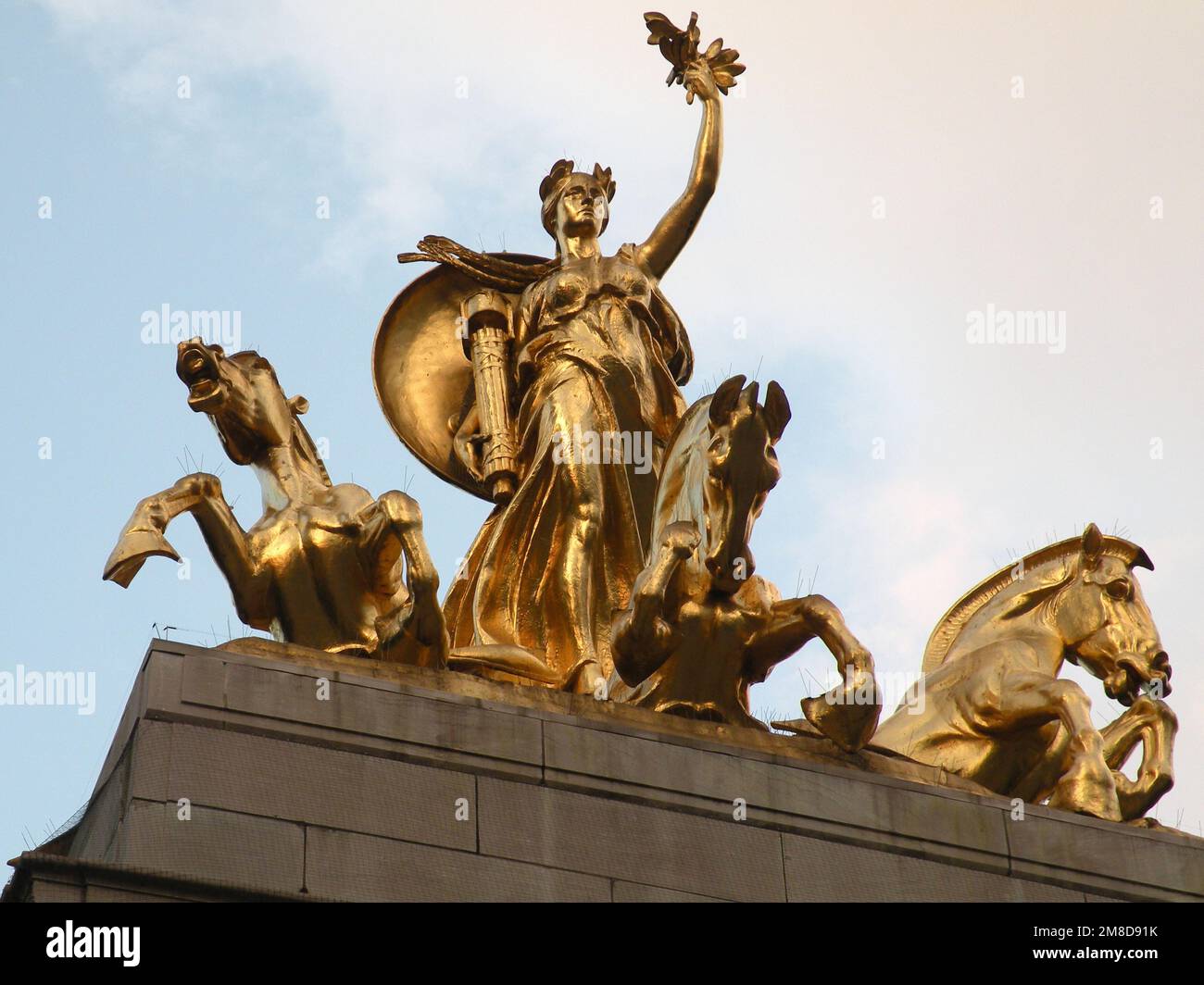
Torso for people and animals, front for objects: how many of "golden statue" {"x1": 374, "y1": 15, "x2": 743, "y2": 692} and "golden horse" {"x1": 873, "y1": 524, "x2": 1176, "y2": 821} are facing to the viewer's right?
1

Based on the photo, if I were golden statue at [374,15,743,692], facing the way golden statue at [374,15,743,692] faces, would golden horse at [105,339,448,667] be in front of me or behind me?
in front

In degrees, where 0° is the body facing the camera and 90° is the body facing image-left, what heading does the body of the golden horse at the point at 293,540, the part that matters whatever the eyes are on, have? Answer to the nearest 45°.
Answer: approximately 45°

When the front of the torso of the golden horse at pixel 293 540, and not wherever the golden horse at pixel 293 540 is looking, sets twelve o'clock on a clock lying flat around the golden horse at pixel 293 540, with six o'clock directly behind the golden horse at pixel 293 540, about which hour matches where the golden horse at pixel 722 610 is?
the golden horse at pixel 722 610 is roughly at 8 o'clock from the golden horse at pixel 293 540.

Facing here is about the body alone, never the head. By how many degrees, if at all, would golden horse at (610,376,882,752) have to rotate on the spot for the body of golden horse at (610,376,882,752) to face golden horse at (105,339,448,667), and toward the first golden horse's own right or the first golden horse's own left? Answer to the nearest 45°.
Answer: approximately 90° to the first golden horse's own right

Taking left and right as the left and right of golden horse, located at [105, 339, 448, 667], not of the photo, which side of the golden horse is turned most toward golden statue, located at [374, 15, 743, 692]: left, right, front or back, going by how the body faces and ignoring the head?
back

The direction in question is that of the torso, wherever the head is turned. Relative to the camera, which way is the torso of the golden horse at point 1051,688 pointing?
to the viewer's right

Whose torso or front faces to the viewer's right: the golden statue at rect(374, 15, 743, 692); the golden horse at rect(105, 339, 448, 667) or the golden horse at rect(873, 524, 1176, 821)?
the golden horse at rect(873, 524, 1176, 821)

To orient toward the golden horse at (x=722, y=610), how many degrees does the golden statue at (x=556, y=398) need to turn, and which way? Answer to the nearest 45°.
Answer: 0° — it already faces it

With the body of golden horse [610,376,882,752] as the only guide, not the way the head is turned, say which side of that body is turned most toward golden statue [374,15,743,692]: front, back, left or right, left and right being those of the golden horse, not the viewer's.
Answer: back

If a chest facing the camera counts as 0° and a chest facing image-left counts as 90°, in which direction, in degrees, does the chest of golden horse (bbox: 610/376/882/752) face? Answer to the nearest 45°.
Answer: approximately 0°

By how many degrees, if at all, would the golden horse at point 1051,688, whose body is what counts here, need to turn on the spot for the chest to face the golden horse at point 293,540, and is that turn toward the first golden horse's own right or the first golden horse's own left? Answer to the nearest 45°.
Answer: approximately 135° to the first golden horse's own right

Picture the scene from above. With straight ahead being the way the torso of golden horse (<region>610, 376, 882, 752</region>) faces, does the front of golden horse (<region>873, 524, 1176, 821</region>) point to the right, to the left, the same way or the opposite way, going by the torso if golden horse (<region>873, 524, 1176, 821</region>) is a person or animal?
to the left
